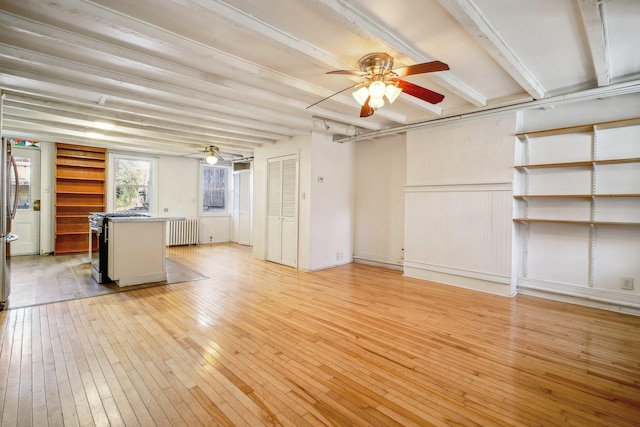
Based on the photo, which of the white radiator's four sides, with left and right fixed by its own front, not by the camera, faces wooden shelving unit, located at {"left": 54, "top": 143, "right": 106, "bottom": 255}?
right

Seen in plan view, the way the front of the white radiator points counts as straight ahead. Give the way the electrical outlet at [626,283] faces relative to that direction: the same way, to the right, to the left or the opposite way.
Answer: to the right

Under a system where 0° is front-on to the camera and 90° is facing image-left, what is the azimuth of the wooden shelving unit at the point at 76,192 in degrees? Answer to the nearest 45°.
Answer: approximately 0°

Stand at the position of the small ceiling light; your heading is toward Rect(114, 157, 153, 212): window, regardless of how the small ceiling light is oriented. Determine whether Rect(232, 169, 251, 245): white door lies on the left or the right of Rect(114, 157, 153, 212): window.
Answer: right

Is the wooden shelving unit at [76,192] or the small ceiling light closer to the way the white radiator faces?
the small ceiling light

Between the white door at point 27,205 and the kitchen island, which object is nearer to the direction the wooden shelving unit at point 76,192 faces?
the kitchen island

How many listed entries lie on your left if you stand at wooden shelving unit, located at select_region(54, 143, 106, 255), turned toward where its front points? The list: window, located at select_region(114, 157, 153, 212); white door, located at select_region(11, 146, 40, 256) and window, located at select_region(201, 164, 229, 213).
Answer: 2

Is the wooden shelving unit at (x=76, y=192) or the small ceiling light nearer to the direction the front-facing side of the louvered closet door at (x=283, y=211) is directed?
the small ceiling light

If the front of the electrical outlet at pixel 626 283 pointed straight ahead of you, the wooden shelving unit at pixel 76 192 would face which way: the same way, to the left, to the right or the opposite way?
to the left
